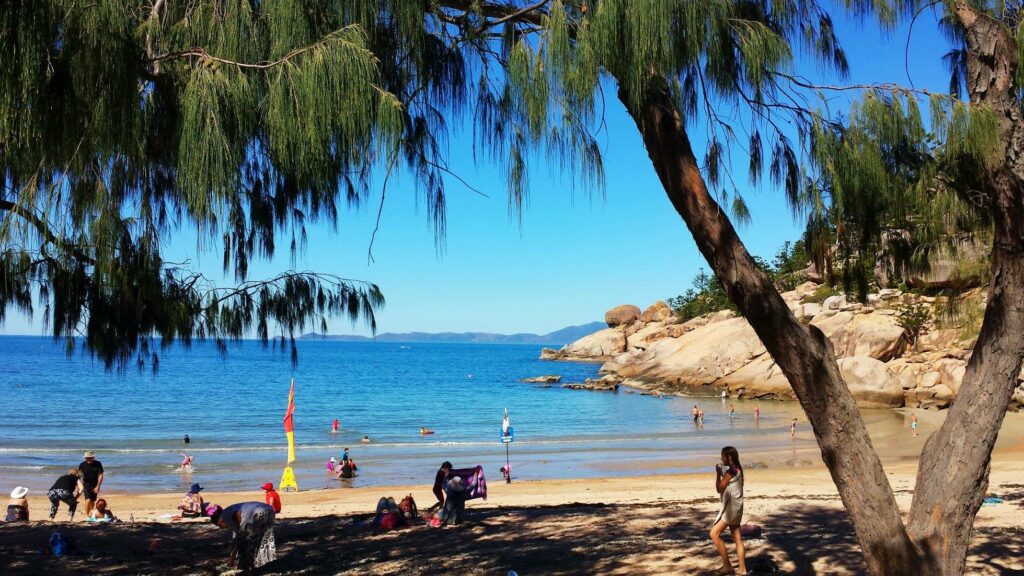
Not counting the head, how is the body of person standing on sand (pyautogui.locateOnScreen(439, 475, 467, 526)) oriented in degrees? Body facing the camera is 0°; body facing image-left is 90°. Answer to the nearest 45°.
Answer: approximately 180°

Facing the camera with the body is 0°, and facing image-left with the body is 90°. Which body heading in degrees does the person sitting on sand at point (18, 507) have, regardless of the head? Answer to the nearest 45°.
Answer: approximately 180°

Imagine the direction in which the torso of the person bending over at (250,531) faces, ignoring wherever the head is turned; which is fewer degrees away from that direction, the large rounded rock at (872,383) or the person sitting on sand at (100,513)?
the person sitting on sand

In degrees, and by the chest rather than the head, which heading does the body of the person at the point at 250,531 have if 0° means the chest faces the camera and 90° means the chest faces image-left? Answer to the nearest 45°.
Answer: approximately 90°

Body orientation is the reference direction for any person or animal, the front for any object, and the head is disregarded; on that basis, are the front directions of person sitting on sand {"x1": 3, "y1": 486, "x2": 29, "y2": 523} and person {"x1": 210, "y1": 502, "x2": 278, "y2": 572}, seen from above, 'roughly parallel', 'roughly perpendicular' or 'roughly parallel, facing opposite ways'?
roughly perpendicular

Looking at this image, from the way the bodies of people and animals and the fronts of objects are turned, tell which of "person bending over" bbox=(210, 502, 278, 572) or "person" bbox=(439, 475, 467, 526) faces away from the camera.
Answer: "person" bbox=(439, 475, 467, 526)

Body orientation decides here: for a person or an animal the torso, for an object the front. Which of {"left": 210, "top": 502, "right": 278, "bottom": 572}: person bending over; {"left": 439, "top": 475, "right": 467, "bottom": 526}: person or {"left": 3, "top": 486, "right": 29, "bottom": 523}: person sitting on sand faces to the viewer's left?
{"left": 210, "top": 502, "right": 278, "bottom": 572}: person bending over

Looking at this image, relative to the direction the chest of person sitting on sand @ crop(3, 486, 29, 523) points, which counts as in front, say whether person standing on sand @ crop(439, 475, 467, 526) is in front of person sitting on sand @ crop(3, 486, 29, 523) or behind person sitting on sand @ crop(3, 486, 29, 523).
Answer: behind

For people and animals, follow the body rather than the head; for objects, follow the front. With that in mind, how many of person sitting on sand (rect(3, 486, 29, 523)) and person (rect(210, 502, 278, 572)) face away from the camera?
1
